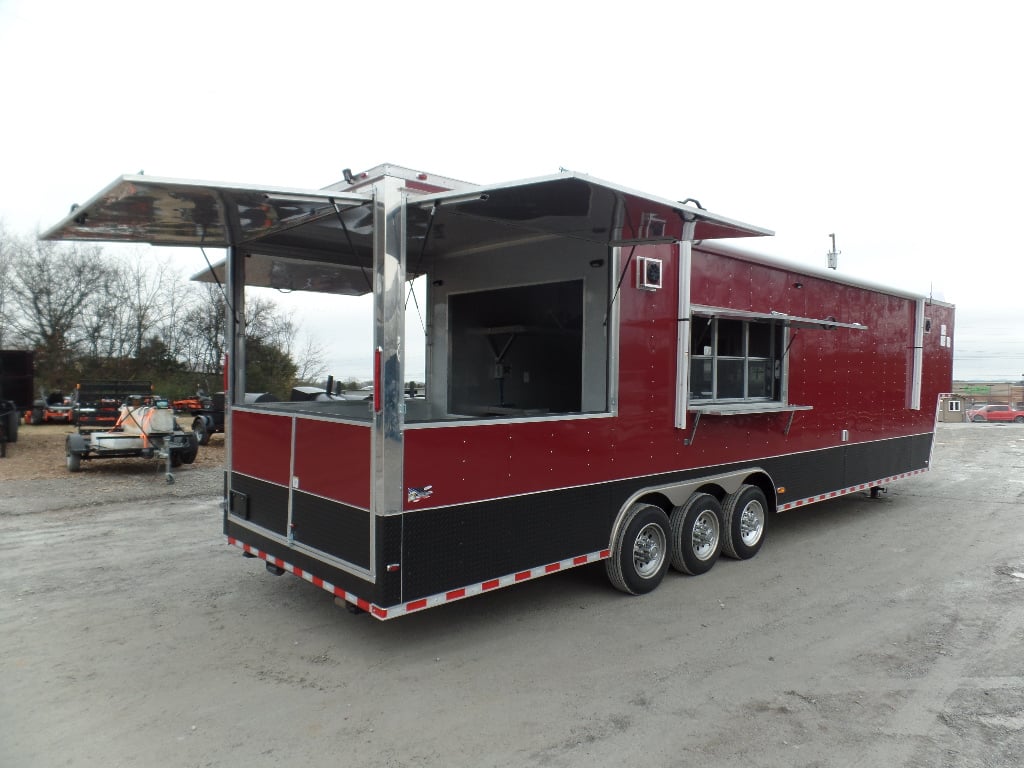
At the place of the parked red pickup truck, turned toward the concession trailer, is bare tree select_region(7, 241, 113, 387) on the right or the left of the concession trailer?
right

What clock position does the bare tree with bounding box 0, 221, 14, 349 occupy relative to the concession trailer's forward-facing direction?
The bare tree is roughly at 9 o'clock from the concession trailer.

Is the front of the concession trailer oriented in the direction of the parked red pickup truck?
yes

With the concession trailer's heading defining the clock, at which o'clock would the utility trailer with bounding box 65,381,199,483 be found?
The utility trailer is roughly at 9 o'clock from the concession trailer.

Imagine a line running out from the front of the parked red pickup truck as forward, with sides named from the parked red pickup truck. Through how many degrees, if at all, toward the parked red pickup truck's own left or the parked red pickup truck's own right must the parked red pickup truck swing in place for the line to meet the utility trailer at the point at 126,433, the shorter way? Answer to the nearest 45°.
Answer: approximately 90° to the parked red pickup truck's own left

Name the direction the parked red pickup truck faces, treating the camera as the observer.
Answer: facing to the left of the viewer

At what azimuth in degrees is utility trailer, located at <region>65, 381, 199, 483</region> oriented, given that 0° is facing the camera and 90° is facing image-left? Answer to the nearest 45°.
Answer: approximately 315°
